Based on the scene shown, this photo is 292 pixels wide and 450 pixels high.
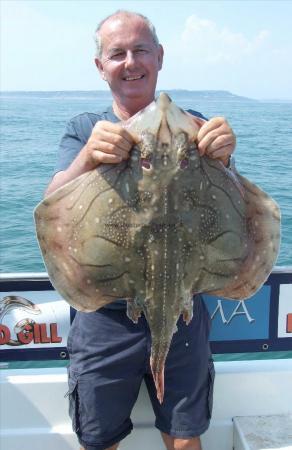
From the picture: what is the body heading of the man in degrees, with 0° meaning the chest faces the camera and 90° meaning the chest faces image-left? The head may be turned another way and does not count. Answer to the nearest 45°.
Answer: approximately 0°
